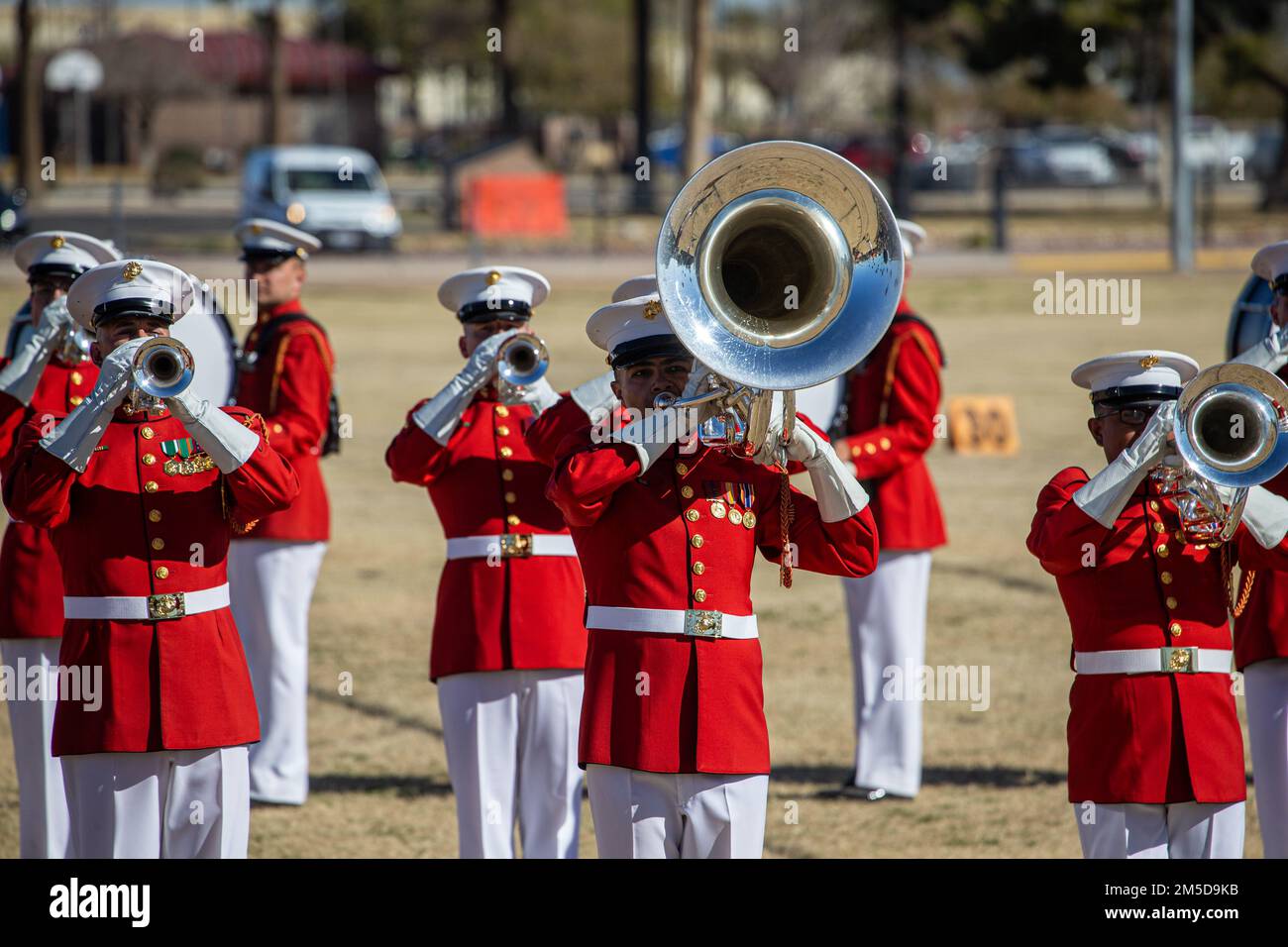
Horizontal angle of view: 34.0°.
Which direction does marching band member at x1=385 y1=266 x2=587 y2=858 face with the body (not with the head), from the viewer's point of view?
toward the camera

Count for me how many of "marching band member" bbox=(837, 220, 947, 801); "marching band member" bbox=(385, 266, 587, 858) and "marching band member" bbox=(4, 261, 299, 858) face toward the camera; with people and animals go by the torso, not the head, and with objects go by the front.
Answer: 2

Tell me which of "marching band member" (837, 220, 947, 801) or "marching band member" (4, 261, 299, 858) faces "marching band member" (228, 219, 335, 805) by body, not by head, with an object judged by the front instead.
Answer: "marching band member" (837, 220, 947, 801)

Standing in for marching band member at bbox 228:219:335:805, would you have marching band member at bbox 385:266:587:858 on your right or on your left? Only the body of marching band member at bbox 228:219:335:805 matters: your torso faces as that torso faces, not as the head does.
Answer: on your left

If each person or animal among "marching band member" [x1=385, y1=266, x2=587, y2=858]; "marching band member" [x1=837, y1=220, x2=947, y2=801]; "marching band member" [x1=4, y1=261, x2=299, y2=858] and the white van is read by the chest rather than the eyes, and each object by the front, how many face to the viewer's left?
1

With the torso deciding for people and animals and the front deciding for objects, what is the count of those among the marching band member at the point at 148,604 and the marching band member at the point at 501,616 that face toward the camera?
2

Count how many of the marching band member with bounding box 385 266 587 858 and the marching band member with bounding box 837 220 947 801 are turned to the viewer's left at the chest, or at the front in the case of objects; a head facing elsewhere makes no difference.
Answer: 1

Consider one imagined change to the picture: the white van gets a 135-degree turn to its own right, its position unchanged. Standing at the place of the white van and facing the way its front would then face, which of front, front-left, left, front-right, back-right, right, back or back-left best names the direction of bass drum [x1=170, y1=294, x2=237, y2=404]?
left

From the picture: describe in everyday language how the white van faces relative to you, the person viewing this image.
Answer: facing the viewer and to the right of the viewer

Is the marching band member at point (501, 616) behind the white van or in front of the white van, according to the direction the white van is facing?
in front

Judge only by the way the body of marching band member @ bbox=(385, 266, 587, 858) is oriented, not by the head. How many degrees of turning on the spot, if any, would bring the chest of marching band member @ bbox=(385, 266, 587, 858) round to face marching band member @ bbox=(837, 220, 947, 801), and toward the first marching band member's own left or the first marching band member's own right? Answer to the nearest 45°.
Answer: approximately 135° to the first marching band member's own left

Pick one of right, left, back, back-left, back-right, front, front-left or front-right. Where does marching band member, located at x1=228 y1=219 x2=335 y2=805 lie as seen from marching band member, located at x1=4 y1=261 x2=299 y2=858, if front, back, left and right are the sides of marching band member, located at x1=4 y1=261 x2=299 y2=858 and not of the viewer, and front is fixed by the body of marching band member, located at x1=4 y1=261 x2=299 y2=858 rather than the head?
back

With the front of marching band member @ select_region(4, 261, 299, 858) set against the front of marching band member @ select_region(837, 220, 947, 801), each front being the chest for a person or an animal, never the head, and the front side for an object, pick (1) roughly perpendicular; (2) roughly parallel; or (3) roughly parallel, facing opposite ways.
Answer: roughly perpendicular

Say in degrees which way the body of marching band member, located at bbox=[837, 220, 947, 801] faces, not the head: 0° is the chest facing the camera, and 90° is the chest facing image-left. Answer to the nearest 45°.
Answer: approximately 90°
